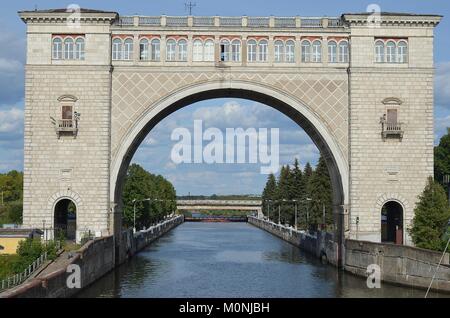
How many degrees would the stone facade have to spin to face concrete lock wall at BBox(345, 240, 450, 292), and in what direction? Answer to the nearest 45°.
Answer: approximately 45° to its left

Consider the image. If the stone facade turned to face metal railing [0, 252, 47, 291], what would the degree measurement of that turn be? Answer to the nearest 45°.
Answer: approximately 45° to its right

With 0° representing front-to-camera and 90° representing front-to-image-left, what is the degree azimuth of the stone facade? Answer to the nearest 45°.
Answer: approximately 0°

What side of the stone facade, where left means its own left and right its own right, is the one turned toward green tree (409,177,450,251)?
left
